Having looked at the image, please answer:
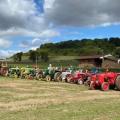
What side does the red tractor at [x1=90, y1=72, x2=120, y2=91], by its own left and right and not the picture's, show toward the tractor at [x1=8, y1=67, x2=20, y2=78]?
right

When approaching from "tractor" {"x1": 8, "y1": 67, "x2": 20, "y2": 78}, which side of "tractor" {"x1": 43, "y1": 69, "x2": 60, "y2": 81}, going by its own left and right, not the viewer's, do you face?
right

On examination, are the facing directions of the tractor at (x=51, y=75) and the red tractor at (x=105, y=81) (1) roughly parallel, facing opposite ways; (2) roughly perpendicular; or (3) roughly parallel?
roughly parallel

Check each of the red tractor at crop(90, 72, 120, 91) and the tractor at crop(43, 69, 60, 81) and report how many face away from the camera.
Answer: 0

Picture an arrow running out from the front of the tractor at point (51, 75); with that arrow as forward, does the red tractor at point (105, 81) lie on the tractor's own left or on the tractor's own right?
on the tractor's own left

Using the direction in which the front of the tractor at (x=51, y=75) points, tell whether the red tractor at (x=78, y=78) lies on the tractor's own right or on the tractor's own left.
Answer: on the tractor's own left

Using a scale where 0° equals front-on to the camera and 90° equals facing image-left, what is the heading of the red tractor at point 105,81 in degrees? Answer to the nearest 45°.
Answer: approximately 45°

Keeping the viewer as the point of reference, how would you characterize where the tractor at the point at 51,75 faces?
facing the viewer and to the left of the viewer

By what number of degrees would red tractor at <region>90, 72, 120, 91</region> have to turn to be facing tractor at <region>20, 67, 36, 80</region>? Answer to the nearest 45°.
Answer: approximately 90° to its right
